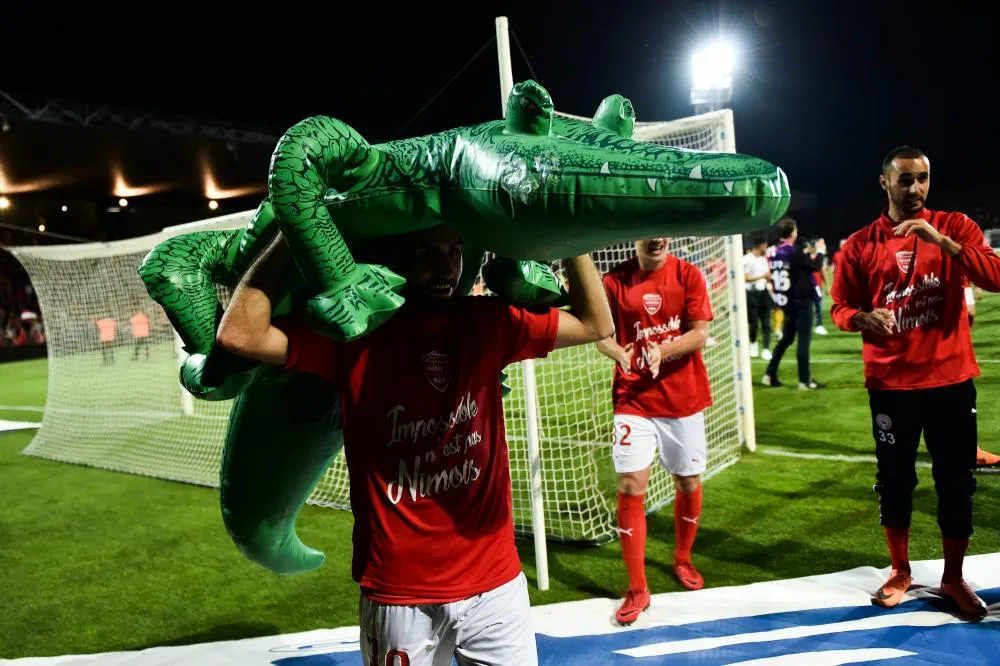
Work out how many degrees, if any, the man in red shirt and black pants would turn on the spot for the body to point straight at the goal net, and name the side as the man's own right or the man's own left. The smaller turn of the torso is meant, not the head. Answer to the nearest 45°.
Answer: approximately 90° to the man's own right

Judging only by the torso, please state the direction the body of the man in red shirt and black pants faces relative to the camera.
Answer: toward the camera

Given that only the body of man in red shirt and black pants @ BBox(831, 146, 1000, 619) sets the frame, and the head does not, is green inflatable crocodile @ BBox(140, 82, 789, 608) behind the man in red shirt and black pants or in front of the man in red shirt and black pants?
in front

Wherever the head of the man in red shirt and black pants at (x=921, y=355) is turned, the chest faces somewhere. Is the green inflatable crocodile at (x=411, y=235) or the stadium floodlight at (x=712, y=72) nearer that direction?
the green inflatable crocodile
